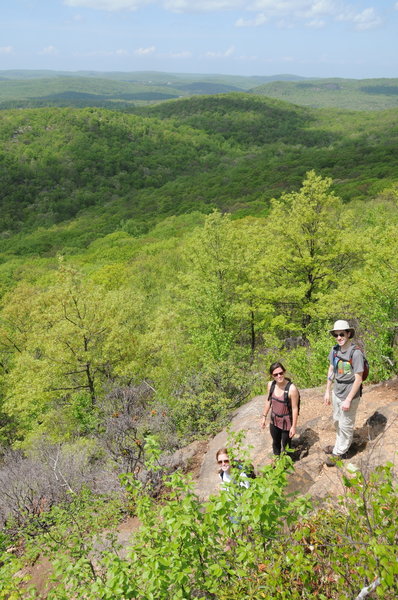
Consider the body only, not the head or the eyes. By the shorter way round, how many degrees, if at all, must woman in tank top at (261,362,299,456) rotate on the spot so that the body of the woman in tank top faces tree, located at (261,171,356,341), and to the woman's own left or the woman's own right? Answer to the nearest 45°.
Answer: approximately 180°

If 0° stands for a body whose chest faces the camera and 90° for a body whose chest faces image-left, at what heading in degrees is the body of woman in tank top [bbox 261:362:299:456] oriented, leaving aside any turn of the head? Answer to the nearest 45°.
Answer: approximately 0°

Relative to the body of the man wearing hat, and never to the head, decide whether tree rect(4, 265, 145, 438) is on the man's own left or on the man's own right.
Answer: on the man's own right

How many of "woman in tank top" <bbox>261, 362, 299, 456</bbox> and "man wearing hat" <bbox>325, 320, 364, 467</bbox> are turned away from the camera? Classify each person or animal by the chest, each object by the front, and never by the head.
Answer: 0
